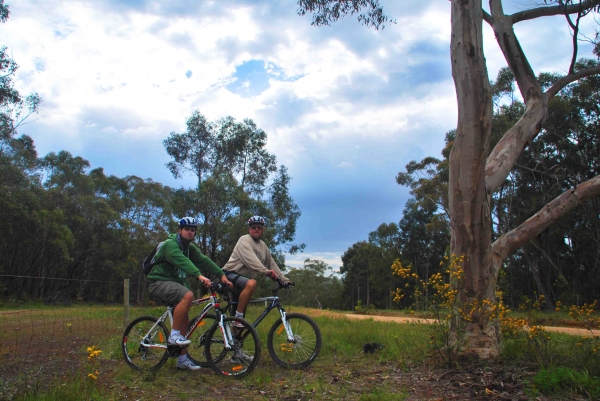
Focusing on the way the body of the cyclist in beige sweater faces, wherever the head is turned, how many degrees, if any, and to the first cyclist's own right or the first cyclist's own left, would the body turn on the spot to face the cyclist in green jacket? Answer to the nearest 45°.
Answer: approximately 90° to the first cyclist's own right

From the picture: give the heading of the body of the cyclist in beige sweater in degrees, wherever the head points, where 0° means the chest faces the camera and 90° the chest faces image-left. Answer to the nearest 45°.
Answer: approximately 315°

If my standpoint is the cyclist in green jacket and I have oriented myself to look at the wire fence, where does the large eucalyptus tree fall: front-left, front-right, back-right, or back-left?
back-right

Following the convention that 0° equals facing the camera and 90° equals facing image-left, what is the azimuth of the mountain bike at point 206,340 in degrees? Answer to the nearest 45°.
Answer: approximately 270°

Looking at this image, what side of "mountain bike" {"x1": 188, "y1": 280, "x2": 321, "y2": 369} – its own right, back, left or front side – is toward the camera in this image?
right
